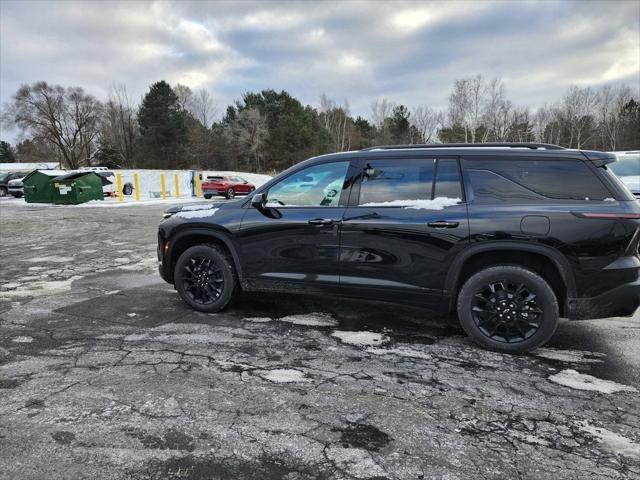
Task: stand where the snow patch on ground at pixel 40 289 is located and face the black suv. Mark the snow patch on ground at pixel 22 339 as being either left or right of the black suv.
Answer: right

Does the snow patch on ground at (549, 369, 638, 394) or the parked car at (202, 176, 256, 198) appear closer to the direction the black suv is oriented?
the parked car

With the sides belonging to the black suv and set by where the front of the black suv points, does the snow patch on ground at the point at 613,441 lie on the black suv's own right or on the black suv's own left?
on the black suv's own left

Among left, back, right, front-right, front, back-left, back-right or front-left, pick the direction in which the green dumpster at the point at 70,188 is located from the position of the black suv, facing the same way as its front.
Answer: front-right

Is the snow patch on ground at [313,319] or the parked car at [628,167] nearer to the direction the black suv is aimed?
the snow patch on ground

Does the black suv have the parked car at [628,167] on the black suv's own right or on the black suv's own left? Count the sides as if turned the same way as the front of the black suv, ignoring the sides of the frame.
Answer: on the black suv's own right

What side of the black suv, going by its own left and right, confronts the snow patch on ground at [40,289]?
front

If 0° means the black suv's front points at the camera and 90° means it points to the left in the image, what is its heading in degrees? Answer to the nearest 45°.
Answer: approximately 90°
